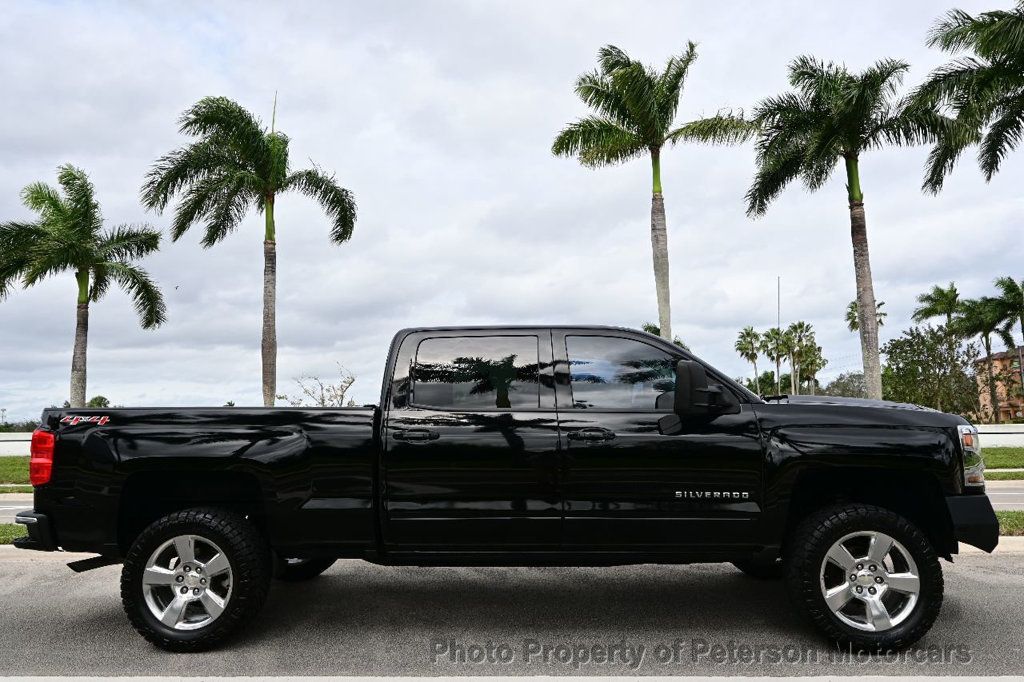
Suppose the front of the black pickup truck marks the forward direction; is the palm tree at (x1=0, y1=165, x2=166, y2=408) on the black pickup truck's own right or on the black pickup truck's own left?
on the black pickup truck's own left

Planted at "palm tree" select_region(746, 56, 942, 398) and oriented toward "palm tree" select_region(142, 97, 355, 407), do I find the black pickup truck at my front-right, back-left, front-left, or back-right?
front-left

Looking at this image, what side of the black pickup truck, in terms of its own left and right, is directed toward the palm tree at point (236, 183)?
left

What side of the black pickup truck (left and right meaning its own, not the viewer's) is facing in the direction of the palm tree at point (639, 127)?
left

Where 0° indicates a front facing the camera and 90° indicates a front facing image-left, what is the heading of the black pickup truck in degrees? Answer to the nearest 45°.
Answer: approximately 270°

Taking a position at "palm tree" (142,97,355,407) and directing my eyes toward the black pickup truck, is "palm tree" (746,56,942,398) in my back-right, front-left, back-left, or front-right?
front-left

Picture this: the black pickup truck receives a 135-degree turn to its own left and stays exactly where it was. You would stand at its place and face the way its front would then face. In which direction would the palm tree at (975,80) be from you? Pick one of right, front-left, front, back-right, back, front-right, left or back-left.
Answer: right

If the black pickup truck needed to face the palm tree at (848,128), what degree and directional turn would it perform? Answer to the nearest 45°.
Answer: approximately 45° to its left
